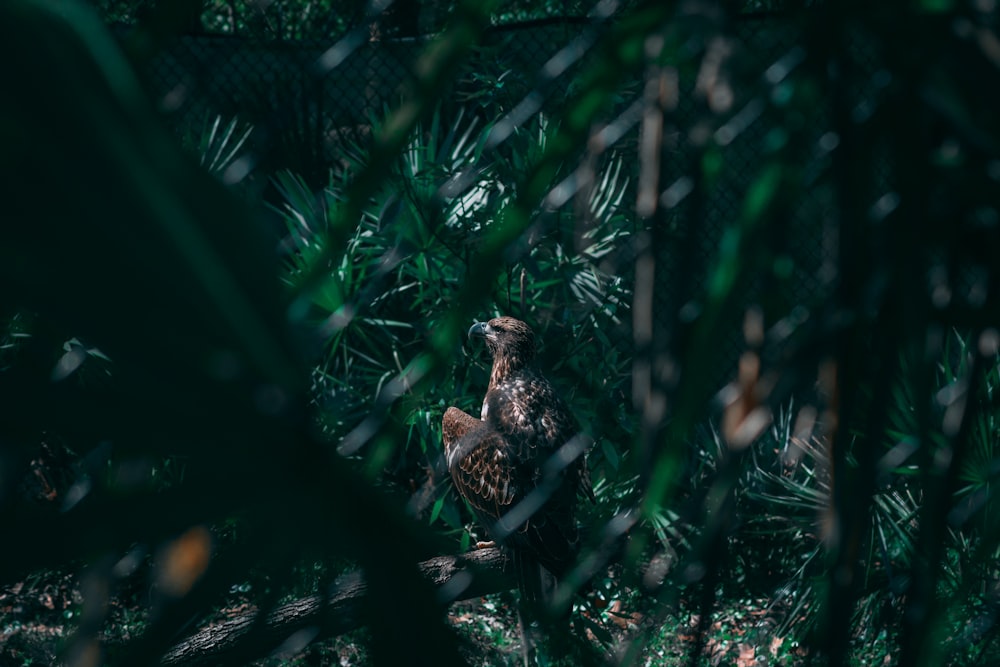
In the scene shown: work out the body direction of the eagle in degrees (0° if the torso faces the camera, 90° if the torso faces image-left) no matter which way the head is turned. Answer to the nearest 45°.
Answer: approximately 135°
